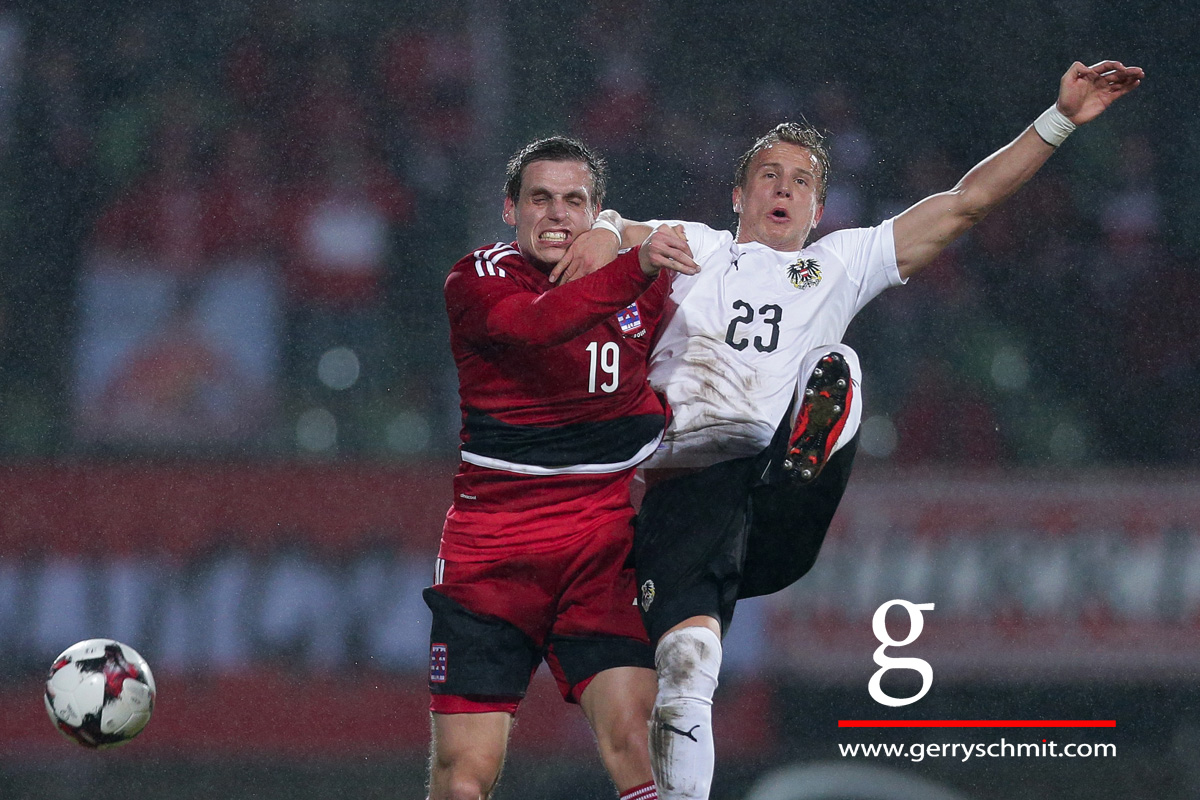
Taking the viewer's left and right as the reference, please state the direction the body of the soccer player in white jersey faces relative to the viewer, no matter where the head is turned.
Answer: facing the viewer

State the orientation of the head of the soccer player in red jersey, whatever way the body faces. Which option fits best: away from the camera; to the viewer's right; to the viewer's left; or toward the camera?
toward the camera

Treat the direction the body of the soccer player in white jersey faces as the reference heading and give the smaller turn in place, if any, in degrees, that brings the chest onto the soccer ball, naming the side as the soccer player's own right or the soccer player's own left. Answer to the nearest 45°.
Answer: approximately 90° to the soccer player's own right
